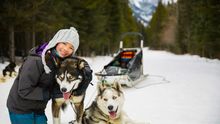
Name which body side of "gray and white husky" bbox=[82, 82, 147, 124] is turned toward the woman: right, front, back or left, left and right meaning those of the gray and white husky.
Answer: right

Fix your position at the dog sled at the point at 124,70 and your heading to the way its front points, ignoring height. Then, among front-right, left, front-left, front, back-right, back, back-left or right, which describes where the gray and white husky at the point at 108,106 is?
front-left

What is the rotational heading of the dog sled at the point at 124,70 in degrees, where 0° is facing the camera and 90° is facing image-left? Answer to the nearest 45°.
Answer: approximately 45°

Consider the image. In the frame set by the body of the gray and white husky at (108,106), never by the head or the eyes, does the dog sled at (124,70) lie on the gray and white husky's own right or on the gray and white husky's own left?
on the gray and white husky's own left

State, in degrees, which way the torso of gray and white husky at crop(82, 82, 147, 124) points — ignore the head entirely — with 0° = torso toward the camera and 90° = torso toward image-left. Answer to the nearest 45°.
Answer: approximately 315°
